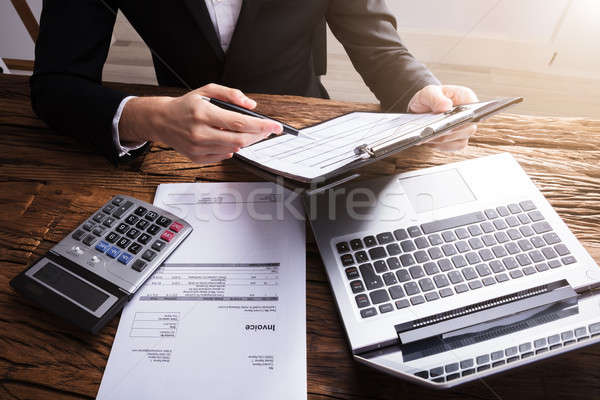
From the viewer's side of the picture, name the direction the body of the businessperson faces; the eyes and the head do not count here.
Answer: toward the camera

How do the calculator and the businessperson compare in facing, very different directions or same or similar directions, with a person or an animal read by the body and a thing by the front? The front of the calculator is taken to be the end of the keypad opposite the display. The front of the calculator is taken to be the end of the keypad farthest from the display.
very different directions

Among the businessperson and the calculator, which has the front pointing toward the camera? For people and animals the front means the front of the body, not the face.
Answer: the businessperson

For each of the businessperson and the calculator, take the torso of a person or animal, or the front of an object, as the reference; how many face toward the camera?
1

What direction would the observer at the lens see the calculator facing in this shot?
facing away from the viewer and to the right of the viewer
